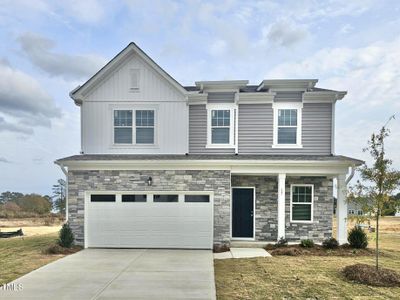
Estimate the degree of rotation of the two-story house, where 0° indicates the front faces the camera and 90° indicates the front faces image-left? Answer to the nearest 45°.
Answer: approximately 0°

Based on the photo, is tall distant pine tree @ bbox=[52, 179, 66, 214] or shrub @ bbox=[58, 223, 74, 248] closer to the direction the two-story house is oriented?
the shrub

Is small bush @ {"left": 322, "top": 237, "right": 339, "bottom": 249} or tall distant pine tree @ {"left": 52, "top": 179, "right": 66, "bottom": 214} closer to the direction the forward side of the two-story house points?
the small bush

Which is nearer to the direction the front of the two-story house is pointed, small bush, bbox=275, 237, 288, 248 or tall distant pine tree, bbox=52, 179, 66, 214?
the small bush

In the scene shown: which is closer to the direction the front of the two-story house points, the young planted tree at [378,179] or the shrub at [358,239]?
the young planted tree
